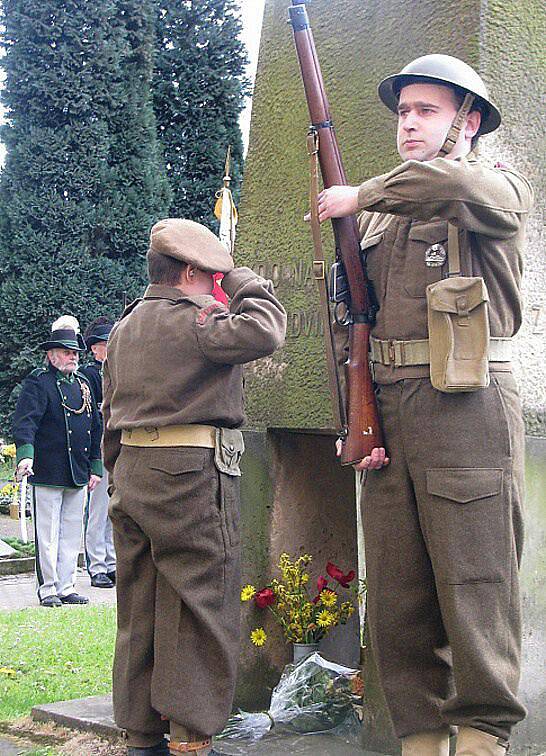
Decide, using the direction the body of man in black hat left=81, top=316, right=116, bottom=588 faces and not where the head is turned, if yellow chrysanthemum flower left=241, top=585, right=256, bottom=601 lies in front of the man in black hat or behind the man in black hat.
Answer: in front

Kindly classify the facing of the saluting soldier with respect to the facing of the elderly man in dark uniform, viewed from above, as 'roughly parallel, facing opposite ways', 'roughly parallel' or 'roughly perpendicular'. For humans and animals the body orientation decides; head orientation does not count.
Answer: roughly perpendicular

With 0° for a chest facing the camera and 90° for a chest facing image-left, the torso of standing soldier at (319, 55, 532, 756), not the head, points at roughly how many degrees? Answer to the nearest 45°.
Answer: approximately 45°

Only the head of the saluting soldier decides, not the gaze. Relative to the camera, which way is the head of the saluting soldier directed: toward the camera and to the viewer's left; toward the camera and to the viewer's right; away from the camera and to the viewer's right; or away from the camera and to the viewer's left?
away from the camera and to the viewer's right

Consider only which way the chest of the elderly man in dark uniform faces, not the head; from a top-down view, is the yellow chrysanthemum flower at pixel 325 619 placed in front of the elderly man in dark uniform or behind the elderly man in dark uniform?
in front

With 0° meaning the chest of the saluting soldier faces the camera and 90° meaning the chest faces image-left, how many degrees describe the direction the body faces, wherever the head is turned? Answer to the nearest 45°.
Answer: approximately 225°

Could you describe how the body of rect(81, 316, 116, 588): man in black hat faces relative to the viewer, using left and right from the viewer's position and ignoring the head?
facing the viewer and to the right of the viewer

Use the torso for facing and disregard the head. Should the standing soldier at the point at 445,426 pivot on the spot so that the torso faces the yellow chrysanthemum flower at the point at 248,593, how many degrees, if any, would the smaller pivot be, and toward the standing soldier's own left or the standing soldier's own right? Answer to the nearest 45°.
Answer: approximately 90° to the standing soldier's own right

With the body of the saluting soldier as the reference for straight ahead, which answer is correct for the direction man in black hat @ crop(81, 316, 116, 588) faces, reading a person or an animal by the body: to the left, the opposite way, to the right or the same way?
to the right

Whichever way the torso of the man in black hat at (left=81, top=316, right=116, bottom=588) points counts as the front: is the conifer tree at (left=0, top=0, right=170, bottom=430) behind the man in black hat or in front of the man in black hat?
behind

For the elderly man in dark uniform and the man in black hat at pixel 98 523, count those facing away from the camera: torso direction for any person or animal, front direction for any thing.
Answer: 0

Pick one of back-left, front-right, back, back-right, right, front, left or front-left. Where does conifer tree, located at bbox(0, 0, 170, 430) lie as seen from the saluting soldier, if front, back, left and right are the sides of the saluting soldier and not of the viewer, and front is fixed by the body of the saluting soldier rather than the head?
front-left

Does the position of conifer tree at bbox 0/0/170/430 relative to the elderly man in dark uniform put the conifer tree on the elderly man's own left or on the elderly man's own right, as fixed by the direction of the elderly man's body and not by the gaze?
on the elderly man's own left
